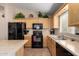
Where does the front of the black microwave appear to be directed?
toward the camera

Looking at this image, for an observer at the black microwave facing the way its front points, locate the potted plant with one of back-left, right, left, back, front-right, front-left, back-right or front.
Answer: right

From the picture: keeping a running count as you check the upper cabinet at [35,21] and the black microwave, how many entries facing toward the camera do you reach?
2

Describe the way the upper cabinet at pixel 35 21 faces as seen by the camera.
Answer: facing the viewer
